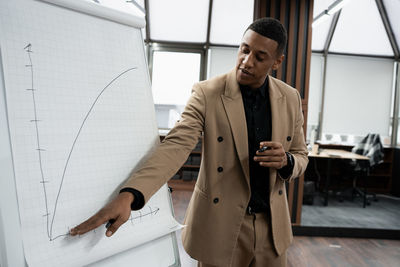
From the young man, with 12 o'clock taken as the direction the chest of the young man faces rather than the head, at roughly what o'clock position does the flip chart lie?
The flip chart is roughly at 2 o'clock from the young man.

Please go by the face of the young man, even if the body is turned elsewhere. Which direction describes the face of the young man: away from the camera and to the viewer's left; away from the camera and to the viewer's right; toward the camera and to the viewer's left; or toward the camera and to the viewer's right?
toward the camera and to the viewer's left

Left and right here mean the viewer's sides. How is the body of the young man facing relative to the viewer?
facing the viewer

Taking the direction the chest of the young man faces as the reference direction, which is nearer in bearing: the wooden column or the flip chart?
the flip chart

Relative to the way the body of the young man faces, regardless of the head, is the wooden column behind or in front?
behind

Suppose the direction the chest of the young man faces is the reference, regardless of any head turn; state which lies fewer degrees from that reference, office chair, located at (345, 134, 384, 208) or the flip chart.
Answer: the flip chart

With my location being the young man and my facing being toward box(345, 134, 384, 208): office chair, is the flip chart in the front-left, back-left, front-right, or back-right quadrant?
back-left

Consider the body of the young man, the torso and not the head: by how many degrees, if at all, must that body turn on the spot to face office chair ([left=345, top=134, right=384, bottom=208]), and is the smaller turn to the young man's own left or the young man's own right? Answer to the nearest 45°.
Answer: approximately 135° to the young man's own left

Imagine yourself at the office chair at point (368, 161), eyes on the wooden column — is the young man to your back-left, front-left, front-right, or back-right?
front-left
